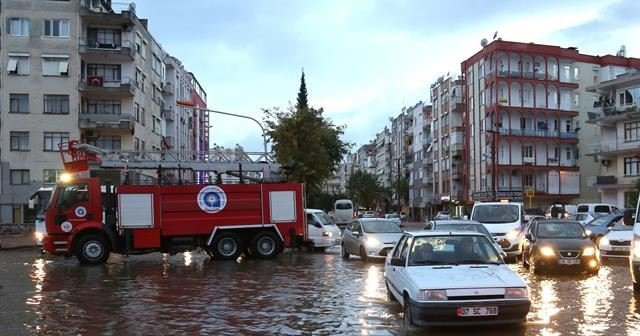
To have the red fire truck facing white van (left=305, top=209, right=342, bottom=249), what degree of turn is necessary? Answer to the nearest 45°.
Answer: approximately 135° to its right

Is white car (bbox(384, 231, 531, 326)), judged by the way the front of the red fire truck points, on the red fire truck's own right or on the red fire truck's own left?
on the red fire truck's own left

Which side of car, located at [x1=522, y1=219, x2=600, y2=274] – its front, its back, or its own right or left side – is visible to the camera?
front

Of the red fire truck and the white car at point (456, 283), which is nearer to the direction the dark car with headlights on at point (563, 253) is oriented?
the white car

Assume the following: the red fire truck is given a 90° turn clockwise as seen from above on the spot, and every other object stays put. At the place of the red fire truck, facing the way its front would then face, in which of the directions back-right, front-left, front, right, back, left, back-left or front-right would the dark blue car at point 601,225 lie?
right

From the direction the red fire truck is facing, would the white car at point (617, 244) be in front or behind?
behind

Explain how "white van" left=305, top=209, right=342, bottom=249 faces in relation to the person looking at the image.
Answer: facing the viewer and to the right of the viewer

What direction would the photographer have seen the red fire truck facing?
facing to the left of the viewer

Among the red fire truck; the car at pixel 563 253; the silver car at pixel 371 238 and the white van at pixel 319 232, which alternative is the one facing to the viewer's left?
the red fire truck

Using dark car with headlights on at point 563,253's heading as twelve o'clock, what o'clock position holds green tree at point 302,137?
The green tree is roughly at 5 o'clock from the dark car with headlights on.

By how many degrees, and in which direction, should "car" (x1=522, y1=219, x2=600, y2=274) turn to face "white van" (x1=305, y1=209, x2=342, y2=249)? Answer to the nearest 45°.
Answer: approximately 135° to its right

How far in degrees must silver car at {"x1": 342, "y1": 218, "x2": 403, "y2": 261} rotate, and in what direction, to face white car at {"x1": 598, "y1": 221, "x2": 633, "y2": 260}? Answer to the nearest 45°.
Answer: approximately 45° to its left
